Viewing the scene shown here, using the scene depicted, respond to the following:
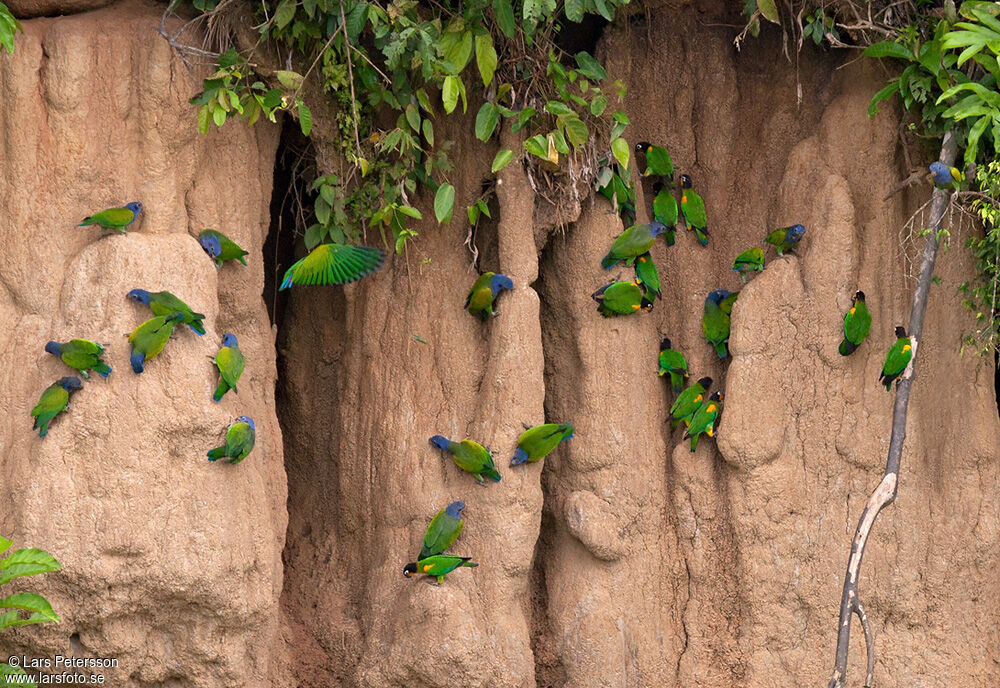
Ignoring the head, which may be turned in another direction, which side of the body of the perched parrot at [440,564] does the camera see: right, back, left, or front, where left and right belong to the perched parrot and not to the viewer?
left

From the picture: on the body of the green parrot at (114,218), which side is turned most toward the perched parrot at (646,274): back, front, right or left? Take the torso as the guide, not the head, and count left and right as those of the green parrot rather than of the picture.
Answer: front

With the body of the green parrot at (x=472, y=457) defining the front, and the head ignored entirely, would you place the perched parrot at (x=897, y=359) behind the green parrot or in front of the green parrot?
behind

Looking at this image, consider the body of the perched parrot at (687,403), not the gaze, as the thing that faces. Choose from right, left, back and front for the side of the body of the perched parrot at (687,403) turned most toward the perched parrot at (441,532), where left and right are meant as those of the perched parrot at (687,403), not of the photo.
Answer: back

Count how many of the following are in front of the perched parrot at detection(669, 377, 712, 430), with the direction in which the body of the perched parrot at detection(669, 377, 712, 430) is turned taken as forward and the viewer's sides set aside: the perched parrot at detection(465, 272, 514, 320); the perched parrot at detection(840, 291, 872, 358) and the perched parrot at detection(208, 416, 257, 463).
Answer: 1

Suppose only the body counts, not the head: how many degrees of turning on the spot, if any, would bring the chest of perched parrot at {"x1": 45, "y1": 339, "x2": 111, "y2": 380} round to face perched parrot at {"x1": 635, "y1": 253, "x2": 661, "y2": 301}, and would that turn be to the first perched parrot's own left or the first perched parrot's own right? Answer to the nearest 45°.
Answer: approximately 180°

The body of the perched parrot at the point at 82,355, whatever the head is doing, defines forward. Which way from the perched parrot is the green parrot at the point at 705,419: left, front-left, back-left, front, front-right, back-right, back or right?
back

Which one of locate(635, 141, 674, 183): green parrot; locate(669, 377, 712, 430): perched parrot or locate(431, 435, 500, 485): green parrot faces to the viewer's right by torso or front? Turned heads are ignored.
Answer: the perched parrot

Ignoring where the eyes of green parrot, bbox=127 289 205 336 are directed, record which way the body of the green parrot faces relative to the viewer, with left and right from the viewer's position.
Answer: facing to the left of the viewer

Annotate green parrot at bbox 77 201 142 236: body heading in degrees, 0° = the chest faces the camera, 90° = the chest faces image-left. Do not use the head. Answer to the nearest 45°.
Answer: approximately 270°

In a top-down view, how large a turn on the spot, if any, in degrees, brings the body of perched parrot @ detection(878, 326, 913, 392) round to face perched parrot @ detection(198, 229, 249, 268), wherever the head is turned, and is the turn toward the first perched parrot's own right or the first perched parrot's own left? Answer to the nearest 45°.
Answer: approximately 135° to the first perched parrot's own left

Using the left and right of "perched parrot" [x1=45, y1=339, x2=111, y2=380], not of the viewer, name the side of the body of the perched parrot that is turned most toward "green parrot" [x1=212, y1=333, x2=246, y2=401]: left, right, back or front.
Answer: back

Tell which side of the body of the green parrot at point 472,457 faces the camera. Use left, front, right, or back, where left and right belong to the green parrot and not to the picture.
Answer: left
